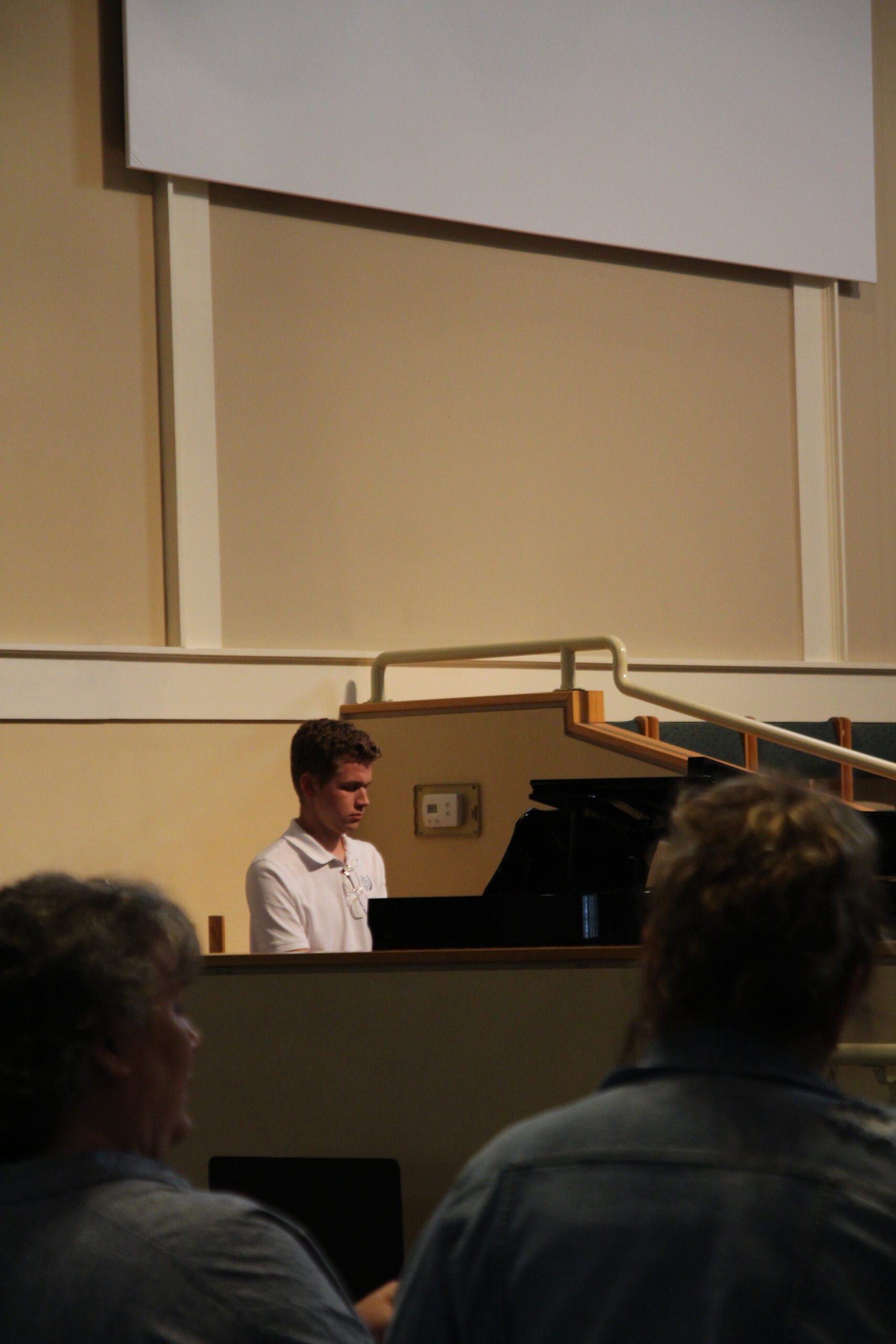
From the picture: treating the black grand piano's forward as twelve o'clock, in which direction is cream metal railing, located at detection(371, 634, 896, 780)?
The cream metal railing is roughly at 3 o'clock from the black grand piano.

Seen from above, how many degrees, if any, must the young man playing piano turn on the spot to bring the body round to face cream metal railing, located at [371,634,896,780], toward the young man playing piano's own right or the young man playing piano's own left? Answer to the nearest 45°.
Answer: approximately 90° to the young man playing piano's own left

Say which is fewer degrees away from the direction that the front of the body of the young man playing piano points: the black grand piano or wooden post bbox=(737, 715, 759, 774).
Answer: the black grand piano

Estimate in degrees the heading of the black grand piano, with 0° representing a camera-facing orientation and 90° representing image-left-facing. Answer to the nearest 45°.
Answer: approximately 90°

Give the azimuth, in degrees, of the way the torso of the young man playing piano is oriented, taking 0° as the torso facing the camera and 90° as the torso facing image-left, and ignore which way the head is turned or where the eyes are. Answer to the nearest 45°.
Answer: approximately 315°

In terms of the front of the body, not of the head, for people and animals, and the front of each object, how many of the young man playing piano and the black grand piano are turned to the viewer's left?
1

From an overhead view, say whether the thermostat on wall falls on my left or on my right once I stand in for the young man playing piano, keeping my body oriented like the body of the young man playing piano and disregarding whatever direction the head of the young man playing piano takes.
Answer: on my left

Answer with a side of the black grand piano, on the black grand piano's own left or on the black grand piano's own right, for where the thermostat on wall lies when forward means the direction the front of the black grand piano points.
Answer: on the black grand piano's own right

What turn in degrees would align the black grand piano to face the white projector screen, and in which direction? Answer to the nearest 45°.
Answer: approximately 90° to its right
